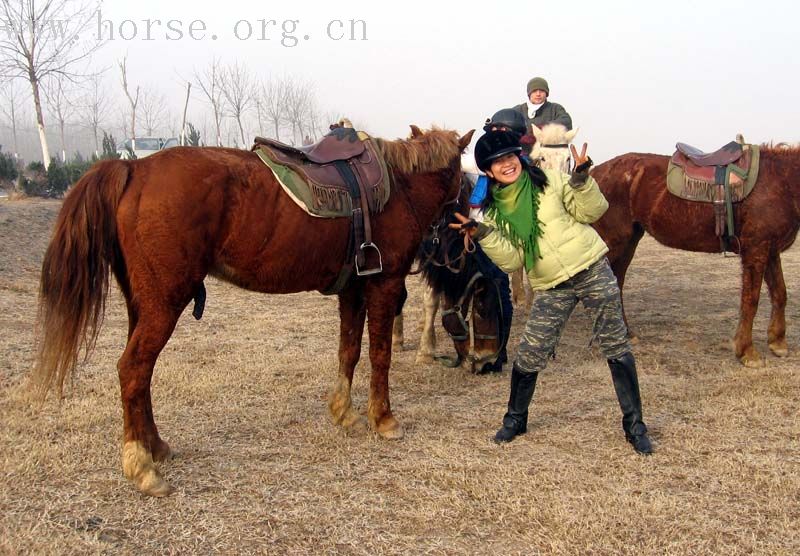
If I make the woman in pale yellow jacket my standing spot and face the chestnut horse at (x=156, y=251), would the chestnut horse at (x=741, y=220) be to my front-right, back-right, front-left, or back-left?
back-right

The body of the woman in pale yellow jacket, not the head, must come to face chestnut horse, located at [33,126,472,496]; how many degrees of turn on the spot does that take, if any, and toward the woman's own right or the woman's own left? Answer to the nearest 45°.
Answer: approximately 45° to the woman's own right

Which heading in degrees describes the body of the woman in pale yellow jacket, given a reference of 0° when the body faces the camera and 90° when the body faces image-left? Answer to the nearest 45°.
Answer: approximately 0°

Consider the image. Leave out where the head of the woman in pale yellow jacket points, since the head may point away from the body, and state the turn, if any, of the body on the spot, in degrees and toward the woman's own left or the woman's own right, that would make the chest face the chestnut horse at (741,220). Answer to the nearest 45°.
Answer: approximately 135° to the woman's own left
